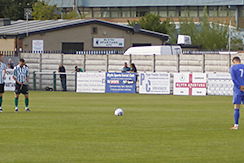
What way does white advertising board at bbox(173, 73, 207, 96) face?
toward the camera

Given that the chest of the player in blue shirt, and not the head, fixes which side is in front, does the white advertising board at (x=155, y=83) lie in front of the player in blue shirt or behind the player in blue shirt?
in front

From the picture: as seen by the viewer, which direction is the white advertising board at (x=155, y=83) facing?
toward the camera

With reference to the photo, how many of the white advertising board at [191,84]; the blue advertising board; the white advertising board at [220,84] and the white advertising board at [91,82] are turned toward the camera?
4

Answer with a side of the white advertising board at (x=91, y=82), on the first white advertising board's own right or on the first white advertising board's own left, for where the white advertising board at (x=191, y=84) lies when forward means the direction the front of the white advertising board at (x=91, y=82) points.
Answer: on the first white advertising board's own left

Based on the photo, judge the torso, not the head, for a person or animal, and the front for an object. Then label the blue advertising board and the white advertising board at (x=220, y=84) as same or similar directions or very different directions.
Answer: same or similar directions

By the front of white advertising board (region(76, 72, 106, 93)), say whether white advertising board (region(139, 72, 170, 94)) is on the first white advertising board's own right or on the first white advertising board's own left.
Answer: on the first white advertising board's own left

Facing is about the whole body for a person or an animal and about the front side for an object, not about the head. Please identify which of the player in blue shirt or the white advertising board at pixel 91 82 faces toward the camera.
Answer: the white advertising board

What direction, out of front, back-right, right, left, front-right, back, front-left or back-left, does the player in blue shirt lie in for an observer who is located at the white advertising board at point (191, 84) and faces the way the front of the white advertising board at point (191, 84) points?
front

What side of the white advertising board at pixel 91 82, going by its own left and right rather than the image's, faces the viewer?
front

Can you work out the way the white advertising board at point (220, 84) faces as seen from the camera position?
facing the viewer

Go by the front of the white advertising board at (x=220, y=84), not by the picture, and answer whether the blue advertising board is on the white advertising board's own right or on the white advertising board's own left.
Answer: on the white advertising board's own right

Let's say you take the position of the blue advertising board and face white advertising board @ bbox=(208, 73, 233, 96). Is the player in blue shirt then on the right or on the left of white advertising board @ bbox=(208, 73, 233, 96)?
right
